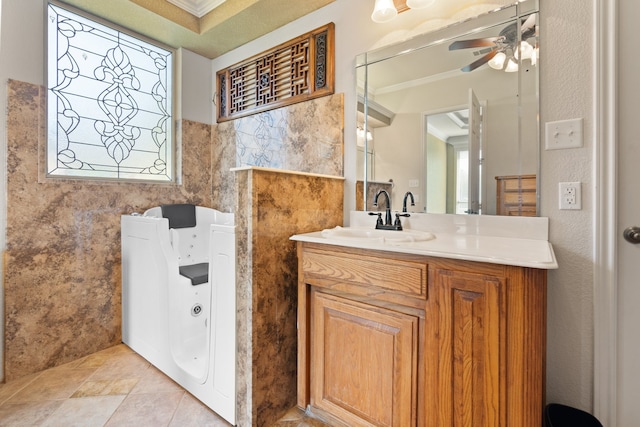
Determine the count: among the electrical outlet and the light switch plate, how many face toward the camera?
2

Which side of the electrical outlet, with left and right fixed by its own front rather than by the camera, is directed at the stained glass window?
right

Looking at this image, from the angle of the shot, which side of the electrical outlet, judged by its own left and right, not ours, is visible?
front

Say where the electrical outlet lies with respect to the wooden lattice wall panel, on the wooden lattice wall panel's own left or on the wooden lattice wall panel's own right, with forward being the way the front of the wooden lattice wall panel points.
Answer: on the wooden lattice wall panel's own left

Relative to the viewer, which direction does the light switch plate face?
toward the camera

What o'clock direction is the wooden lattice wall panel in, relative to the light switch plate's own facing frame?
The wooden lattice wall panel is roughly at 3 o'clock from the light switch plate.

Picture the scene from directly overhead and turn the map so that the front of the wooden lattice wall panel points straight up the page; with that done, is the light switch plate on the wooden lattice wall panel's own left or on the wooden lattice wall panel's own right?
on the wooden lattice wall panel's own left
